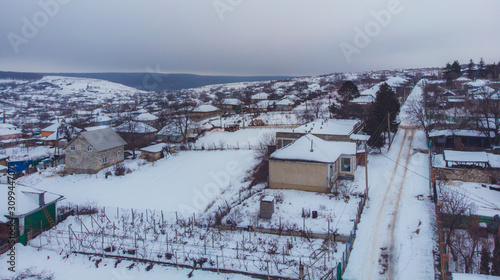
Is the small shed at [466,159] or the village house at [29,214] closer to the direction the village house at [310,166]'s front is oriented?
the small shed

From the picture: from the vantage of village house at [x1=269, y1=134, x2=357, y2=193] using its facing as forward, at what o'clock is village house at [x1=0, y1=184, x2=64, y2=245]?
village house at [x1=0, y1=184, x2=64, y2=245] is roughly at 5 o'clock from village house at [x1=269, y1=134, x2=357, y2=193].

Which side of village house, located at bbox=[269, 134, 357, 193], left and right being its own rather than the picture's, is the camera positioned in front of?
right

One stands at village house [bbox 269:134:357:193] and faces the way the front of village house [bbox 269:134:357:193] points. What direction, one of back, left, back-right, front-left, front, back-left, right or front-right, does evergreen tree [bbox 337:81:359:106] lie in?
left

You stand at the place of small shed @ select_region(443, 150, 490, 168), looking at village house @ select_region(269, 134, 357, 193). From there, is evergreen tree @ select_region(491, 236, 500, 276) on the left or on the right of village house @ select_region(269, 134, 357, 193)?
left

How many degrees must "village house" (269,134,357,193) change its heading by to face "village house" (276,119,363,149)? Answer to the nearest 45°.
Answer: approximately 90° to its left

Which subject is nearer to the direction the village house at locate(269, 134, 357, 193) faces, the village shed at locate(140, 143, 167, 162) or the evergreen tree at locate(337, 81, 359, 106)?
the evergreen tree

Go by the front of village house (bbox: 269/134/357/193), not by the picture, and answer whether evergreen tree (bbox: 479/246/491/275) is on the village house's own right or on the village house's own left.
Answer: on the village house's own right

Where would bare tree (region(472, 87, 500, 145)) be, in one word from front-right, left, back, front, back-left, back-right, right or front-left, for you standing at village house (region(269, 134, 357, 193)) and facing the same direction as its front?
front-left

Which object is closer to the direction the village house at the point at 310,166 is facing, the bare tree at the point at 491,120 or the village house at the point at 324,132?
the bare tree
